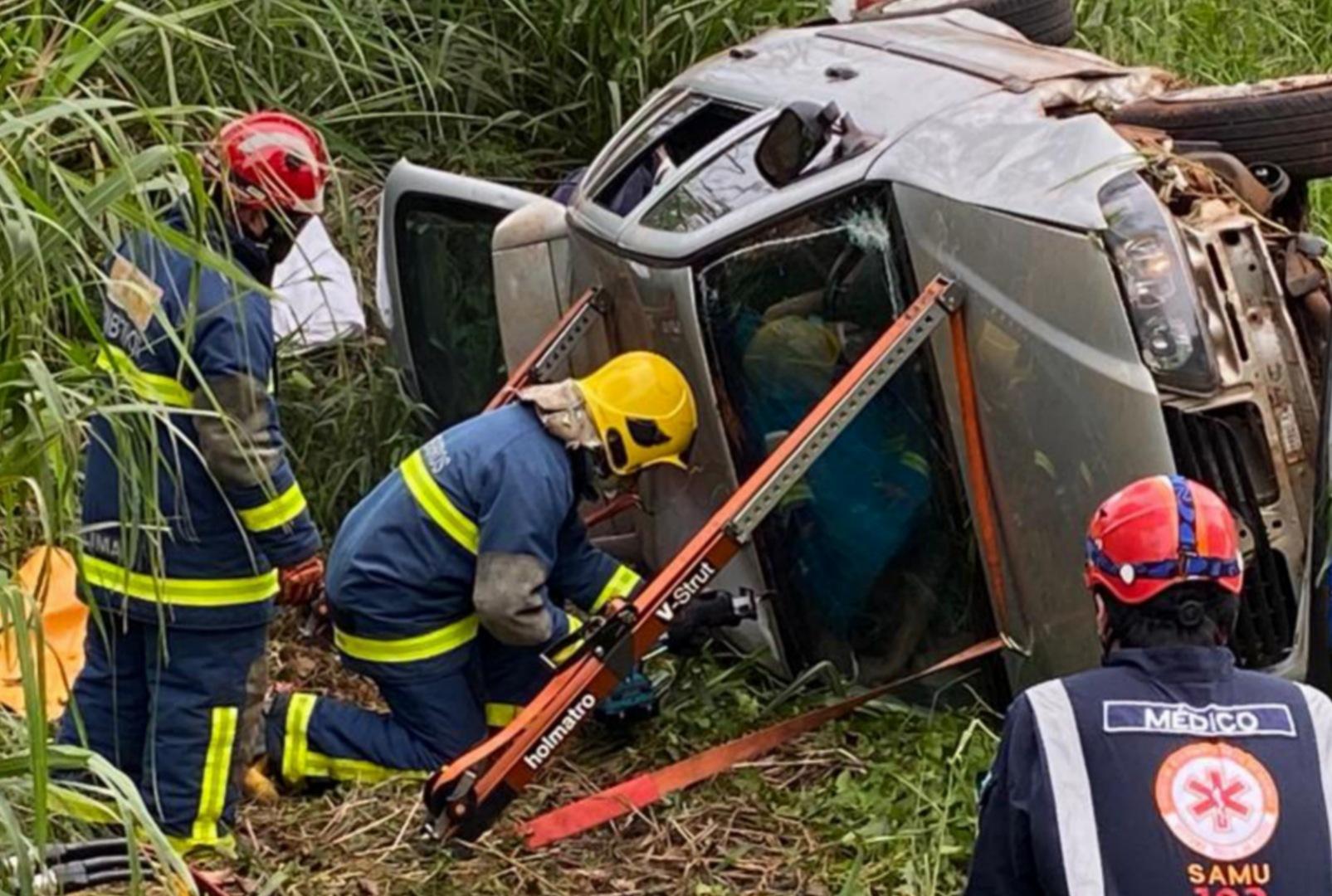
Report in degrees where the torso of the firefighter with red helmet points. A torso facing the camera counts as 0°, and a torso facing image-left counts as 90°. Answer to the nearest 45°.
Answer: approximately 225°

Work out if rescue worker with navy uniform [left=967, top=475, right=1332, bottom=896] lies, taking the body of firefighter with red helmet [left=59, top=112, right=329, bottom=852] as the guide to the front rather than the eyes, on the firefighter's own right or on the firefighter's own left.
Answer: on the firefighter's own right

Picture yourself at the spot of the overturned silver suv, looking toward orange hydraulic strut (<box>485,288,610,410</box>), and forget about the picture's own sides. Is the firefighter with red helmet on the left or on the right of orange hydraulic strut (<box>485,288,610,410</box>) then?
left

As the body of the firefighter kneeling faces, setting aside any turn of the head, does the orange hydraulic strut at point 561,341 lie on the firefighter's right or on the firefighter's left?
on the firefighter's left

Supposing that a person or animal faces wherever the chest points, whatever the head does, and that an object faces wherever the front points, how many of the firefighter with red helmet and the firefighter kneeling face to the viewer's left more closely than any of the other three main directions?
0

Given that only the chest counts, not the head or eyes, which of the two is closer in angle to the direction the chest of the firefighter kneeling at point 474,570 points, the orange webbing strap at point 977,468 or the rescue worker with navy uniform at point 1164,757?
the orange webbing strap

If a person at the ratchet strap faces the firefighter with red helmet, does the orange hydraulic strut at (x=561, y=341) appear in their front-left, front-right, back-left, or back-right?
front-right

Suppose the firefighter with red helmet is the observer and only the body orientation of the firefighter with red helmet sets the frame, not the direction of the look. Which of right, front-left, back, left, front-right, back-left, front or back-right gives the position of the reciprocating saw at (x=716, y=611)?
front-right

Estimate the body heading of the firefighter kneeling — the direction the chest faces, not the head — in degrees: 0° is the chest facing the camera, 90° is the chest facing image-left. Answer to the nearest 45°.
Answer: approximately 270°

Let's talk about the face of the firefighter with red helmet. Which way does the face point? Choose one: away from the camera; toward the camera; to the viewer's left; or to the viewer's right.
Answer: to the viewer's right
